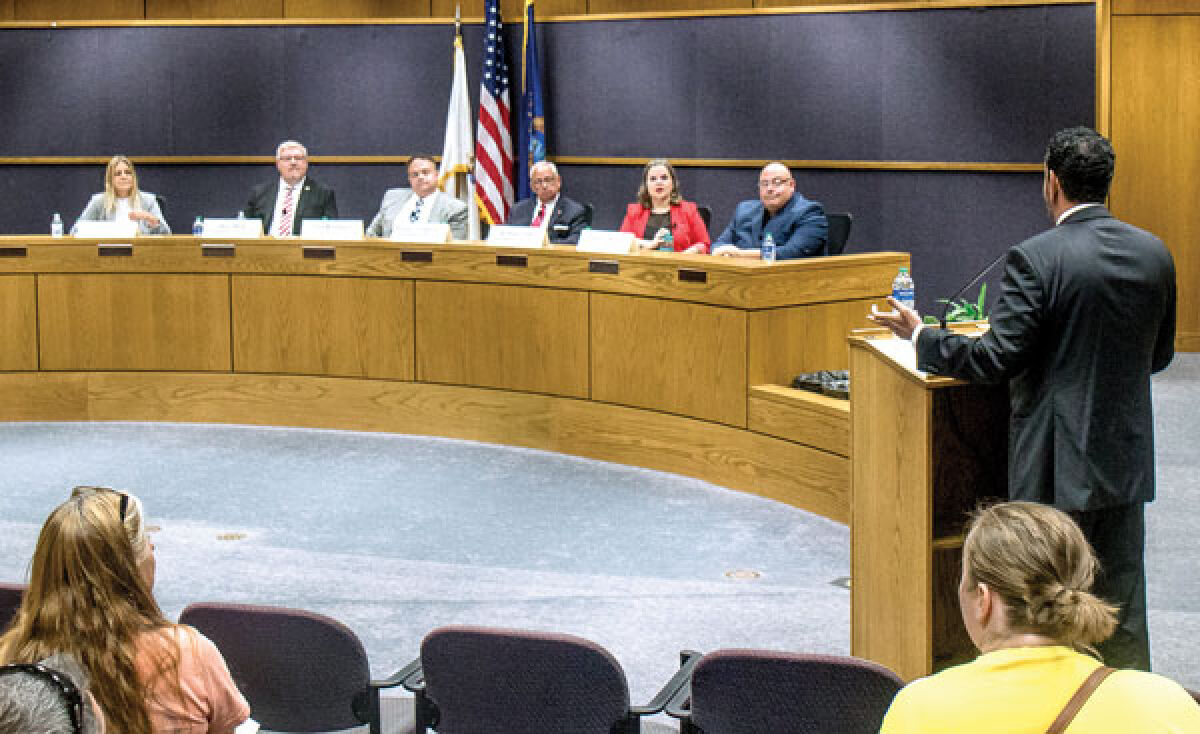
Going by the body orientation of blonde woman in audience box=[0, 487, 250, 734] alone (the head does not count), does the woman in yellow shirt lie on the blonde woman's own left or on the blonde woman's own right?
on the blonde woman's own right

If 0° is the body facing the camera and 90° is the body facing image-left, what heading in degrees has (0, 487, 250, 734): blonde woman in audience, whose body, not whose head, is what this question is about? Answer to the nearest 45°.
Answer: approximately 225°

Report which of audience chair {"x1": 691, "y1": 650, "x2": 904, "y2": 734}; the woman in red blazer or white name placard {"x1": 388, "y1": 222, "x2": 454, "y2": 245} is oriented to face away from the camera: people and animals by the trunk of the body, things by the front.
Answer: the audience chair

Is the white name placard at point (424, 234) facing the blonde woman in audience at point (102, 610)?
yes

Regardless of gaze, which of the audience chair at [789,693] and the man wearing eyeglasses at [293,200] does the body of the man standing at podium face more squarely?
the man wearing eyeglasses

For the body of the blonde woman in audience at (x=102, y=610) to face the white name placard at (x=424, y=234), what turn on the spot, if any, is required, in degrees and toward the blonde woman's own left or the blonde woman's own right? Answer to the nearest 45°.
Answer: approximately 45° to the blonde woman's own left

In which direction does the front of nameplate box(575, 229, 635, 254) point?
toward the camera

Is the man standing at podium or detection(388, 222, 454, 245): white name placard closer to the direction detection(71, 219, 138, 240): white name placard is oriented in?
the man standing at podium

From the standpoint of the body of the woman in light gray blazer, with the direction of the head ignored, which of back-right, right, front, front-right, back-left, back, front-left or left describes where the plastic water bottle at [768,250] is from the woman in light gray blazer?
front-left

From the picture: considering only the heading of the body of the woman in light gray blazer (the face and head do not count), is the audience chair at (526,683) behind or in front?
in front

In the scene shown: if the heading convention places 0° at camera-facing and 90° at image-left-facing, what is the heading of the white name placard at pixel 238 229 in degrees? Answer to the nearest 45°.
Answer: approximately 0°

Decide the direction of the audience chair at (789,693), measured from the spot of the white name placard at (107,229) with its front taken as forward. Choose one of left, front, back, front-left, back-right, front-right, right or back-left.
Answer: front

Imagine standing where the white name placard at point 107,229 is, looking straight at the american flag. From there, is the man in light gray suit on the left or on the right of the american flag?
right

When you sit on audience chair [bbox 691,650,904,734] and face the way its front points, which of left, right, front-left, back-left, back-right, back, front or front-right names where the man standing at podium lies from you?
front-right

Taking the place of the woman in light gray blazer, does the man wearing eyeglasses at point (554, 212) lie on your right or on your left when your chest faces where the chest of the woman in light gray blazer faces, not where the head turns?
on your left

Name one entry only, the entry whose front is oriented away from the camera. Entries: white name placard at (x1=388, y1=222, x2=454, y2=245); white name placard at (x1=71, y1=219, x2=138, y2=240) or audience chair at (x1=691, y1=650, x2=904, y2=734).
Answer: the audience chair
